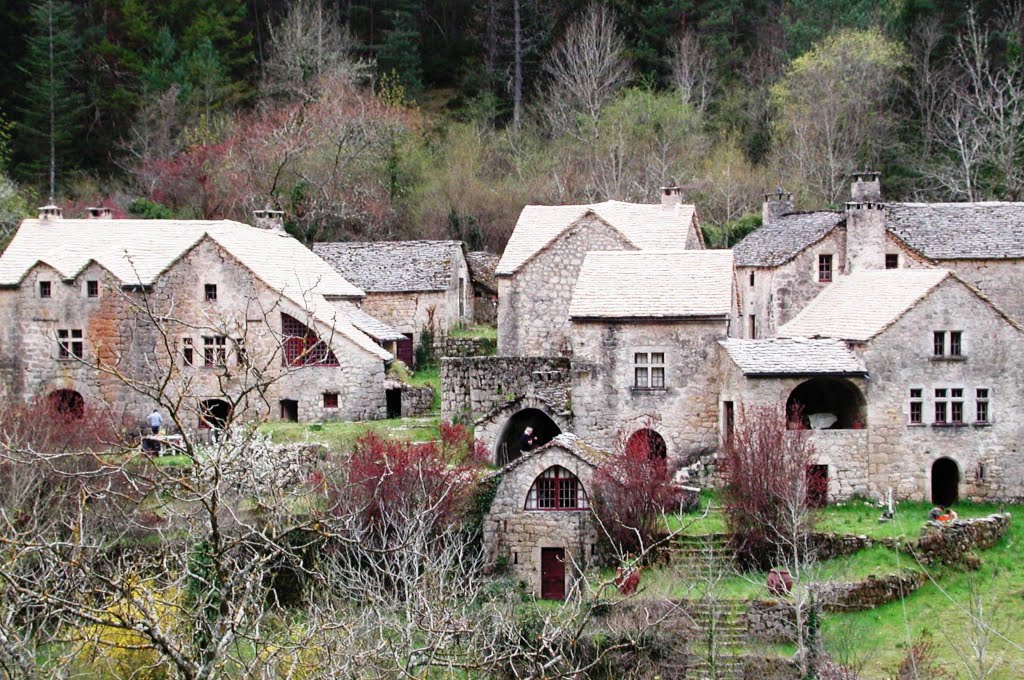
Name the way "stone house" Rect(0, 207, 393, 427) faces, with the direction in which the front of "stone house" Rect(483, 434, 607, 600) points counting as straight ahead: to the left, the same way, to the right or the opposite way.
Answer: the same way

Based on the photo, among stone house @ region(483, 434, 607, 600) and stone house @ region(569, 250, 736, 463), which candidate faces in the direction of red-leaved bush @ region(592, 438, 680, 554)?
stone house @ region(569, 250, 736, 463)

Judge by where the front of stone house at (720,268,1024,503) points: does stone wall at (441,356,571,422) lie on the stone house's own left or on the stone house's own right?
on the stone house's own right

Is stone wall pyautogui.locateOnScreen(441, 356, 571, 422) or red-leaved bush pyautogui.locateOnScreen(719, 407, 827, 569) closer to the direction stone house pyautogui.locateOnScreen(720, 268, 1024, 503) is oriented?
the red-leaved bush

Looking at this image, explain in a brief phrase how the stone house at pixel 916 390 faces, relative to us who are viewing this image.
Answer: facing the viewer

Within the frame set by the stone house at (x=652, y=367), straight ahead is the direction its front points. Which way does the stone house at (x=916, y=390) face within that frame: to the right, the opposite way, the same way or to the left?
the same way

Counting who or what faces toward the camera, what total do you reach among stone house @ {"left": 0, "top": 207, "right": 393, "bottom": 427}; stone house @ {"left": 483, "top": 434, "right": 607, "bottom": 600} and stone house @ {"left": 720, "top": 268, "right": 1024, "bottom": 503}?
3

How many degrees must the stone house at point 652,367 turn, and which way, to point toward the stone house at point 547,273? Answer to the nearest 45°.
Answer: approximately 135° to its right

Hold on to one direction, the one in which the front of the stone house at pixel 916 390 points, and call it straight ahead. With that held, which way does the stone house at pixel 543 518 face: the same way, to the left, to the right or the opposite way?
the same way

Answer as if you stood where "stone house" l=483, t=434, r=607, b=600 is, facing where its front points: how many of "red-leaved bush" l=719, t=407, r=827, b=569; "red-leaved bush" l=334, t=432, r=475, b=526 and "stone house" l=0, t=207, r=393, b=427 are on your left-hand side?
1

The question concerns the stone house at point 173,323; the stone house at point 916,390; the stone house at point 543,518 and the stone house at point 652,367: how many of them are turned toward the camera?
4

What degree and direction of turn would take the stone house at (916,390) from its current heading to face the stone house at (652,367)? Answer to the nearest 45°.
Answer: approximately 90° to its right

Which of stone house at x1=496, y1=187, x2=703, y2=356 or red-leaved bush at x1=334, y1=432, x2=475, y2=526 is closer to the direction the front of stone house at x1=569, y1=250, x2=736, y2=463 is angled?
the red-leaved bush

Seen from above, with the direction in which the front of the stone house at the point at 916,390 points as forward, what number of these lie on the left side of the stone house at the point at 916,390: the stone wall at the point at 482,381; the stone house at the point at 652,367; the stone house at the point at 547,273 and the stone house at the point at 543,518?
0

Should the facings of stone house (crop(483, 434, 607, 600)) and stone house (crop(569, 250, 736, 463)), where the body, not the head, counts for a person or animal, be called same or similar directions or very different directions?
same or similar directions

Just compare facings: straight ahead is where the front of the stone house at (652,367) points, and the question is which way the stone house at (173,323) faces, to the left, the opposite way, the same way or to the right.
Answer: the same way

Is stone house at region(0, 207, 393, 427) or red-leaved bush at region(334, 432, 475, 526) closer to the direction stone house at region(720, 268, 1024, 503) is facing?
the red-leaved bush

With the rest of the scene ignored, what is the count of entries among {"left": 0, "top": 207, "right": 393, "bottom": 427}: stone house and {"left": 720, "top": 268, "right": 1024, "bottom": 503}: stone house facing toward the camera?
2

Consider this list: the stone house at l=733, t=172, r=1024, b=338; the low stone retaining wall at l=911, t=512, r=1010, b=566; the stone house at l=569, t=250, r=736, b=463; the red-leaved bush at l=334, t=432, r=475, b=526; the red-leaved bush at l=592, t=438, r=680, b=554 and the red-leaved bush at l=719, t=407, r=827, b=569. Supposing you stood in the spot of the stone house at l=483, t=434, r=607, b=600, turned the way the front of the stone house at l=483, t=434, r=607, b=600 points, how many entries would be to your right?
1

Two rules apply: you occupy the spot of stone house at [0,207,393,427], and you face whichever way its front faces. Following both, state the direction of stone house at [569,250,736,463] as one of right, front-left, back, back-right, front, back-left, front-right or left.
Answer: front-left

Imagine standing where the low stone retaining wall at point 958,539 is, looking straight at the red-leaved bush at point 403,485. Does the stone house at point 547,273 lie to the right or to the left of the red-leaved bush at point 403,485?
right
